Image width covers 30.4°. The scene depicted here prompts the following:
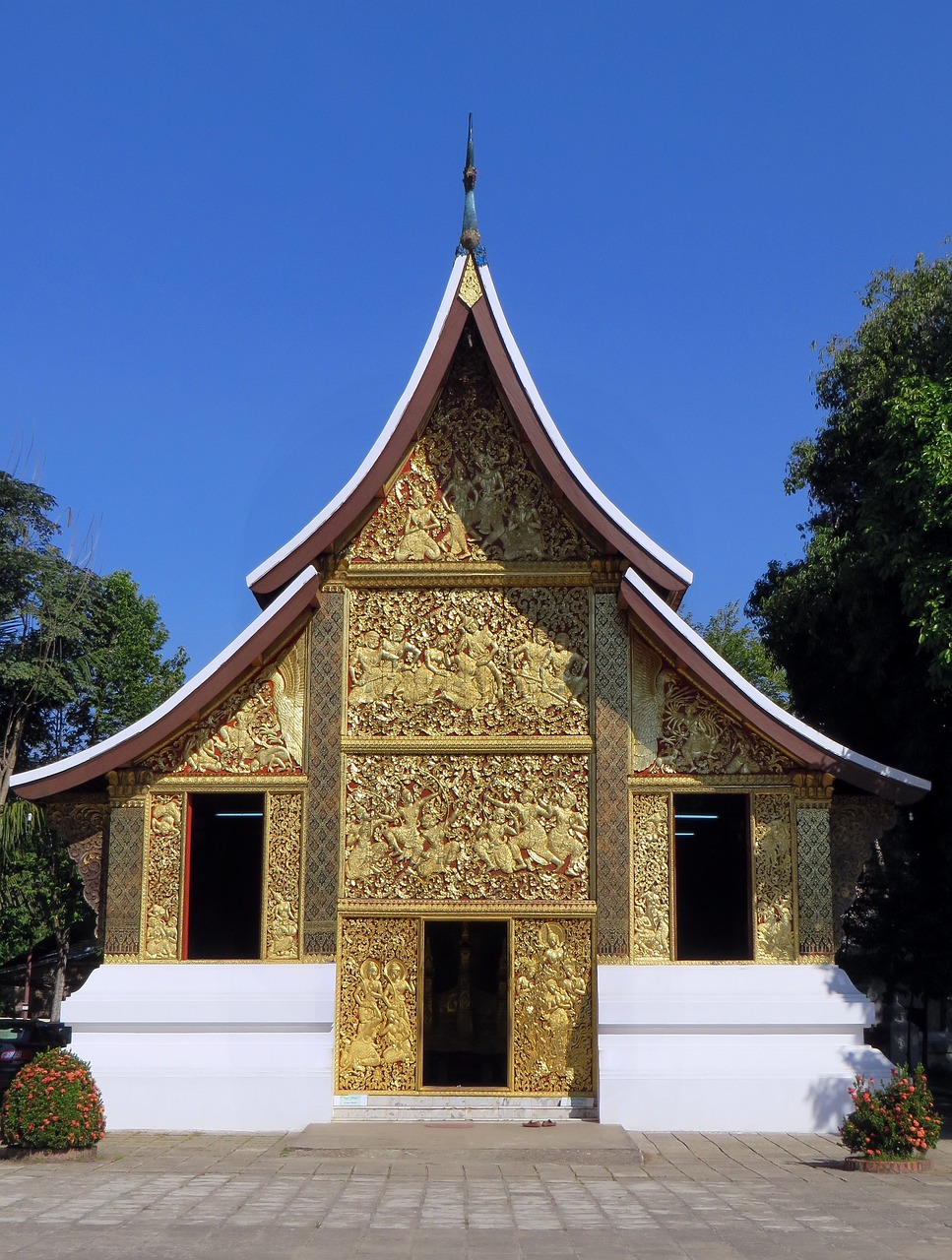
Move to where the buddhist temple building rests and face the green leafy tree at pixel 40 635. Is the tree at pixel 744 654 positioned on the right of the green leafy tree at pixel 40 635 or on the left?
right

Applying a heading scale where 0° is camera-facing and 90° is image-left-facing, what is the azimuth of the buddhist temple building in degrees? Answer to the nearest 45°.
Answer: approximately 0°

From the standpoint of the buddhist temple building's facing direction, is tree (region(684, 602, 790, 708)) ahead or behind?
behind

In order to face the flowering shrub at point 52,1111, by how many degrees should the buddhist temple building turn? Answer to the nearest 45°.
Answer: approximately 45° to its right

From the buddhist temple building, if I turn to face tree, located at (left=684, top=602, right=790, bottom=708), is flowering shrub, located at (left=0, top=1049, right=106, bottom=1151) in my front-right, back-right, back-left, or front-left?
back-left

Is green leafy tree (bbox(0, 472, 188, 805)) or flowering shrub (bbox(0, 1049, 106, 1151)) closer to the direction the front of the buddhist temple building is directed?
the flowering shrub

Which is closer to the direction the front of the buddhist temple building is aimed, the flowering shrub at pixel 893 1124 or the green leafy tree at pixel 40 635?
the flowering shrub

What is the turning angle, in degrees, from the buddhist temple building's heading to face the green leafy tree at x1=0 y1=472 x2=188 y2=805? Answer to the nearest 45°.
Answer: approximately 135° to its right
